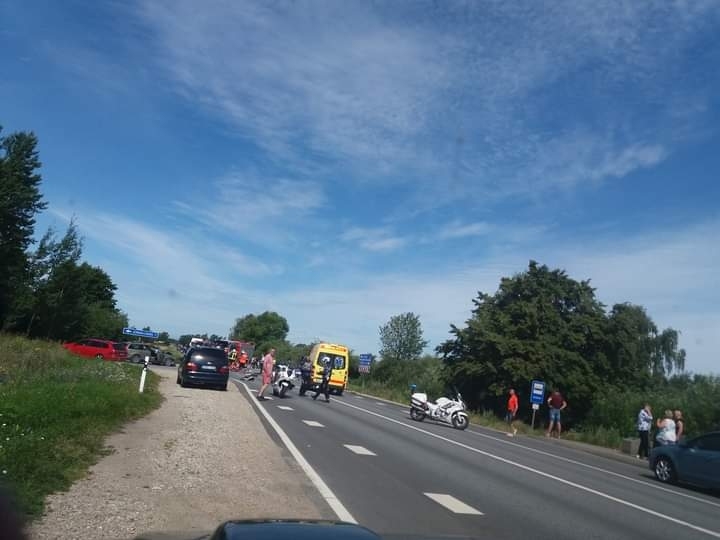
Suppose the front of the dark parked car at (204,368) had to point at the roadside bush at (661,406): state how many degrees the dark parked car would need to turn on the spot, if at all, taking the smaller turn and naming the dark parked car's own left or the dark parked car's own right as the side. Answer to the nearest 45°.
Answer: approximately 90° to the dark parked car's own right

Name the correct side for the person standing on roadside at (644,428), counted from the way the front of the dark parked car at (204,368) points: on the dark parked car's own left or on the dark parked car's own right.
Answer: on the dark parked car's own right

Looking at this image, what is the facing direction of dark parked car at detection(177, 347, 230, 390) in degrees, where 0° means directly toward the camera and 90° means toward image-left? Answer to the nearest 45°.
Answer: approximately 180°

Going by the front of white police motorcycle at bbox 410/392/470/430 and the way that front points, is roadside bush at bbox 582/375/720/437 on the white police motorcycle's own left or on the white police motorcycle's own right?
on the white police motorcycle's own left

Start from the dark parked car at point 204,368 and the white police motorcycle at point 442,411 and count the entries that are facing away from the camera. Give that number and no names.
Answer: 1

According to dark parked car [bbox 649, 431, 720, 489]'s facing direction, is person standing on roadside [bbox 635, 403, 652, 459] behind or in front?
in front

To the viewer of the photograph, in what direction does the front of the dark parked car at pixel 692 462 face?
facing away from the viewer and to the left of the viewer

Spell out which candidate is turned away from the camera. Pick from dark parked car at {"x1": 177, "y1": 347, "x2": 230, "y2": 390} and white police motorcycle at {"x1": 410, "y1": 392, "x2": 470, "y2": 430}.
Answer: the dark parked car

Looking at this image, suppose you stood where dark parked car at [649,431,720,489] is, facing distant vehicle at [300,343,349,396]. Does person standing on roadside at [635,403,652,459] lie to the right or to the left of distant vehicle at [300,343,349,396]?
right

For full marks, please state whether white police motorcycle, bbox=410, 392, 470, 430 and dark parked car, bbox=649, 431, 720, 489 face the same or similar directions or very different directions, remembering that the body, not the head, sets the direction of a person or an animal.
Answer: very different directions
